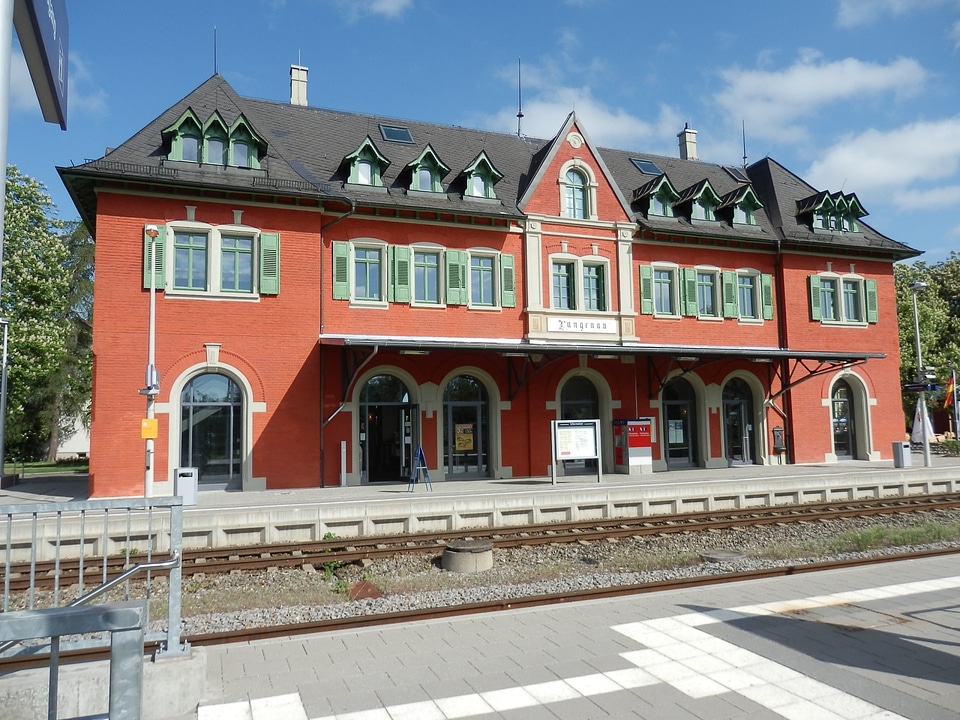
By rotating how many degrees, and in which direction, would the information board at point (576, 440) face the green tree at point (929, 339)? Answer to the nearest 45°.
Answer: approximately 90° to its left

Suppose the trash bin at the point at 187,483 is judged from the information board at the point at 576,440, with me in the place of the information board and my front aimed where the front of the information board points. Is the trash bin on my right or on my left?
on my right

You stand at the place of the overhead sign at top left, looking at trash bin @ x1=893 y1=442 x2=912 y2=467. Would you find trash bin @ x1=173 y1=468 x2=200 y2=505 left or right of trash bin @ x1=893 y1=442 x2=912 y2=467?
left

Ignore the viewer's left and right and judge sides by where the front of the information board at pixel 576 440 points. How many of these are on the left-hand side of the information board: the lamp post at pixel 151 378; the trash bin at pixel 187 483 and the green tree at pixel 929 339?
1

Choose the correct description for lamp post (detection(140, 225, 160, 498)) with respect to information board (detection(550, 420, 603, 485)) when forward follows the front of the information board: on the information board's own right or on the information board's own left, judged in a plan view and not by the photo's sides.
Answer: on the information board's own right

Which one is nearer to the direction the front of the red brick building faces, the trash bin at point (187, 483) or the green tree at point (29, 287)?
the trash bin

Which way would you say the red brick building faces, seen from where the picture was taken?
facing the viewer and to the right of the viewer

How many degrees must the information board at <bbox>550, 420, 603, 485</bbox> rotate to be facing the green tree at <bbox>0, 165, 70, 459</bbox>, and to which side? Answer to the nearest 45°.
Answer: approximately 135° to its right

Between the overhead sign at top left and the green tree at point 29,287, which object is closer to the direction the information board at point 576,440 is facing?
the overhead sign at top left

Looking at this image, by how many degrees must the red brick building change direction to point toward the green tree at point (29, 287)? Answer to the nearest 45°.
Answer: approximately 135° to its right

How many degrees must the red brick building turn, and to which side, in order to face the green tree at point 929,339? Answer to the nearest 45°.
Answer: approximately 90° to its left

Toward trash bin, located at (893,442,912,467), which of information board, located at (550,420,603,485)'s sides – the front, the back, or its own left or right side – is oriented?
left

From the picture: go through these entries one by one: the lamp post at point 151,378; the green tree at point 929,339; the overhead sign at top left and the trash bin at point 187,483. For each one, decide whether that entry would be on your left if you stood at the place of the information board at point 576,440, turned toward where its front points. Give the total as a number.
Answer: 1
